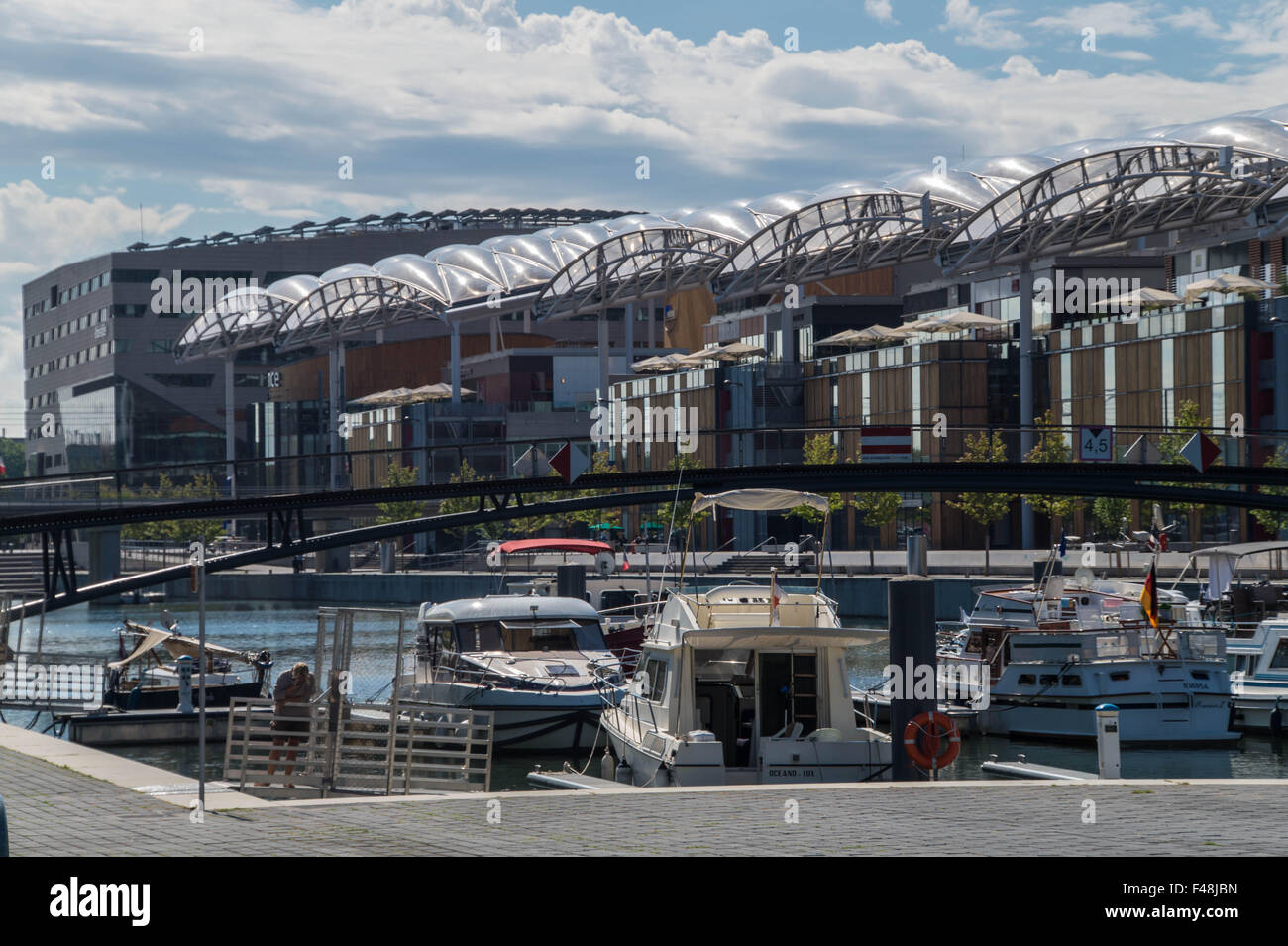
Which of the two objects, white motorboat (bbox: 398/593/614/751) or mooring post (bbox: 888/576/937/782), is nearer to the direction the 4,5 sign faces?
the mooring post

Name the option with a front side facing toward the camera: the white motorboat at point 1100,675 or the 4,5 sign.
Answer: the 4,5 sign

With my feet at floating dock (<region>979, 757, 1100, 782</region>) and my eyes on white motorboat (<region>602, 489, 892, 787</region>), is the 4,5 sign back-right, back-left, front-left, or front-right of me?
front-right

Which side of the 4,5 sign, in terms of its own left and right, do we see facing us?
front

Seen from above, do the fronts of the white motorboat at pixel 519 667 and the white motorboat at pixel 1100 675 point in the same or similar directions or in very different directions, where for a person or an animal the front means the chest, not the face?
very different directions

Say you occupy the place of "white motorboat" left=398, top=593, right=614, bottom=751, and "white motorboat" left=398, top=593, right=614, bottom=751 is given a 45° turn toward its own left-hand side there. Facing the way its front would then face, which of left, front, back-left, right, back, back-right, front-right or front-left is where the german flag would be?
front

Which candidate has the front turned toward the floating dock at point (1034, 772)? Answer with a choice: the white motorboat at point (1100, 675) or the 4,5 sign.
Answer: the 4,5 sign

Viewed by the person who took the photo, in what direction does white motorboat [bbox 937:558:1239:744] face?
facing away from the viewer and to the left of the viewer

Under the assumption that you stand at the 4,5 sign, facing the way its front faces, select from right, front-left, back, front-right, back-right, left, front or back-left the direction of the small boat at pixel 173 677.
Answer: right

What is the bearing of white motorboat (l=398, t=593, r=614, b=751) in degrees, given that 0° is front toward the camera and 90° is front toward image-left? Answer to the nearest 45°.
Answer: approximately 315°

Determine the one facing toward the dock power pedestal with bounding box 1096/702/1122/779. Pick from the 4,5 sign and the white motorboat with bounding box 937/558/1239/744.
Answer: the 4,5 sign

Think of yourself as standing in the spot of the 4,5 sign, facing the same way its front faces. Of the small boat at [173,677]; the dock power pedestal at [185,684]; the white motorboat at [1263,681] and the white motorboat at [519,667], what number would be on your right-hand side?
3

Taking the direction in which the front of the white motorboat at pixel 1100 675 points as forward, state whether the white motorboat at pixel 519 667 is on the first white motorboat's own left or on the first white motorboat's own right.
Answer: on the first white motorboat's own left
